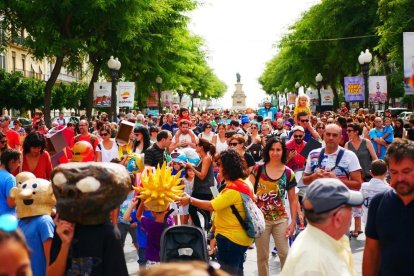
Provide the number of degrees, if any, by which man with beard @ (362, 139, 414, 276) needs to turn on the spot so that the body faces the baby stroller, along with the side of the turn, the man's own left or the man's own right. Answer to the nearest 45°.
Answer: approximately 135° to the man's own right

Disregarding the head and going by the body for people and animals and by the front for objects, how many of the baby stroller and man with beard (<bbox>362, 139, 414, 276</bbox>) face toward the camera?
2

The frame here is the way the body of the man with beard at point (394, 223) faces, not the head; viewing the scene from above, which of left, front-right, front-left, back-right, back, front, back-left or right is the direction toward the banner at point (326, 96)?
back

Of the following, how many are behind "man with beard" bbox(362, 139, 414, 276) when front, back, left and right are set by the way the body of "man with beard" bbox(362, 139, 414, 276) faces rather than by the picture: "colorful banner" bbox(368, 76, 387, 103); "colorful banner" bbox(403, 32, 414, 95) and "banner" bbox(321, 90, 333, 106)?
3

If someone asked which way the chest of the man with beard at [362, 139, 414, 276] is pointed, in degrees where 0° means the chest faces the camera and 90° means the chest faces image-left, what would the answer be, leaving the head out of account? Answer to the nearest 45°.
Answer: approximately 0°

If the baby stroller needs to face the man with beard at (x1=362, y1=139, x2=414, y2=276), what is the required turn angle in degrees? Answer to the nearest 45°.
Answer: approximately 45° to its left

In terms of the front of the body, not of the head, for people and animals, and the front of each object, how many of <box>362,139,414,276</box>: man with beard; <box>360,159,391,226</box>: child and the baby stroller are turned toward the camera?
2

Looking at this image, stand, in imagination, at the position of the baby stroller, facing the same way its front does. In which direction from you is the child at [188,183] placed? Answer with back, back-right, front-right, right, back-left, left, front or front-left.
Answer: back

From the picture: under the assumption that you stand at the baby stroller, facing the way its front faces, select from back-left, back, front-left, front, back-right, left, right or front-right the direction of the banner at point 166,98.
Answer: back
